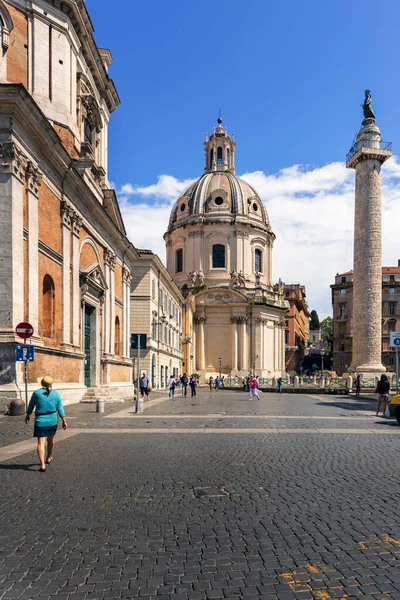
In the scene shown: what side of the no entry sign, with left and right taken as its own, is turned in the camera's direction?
front

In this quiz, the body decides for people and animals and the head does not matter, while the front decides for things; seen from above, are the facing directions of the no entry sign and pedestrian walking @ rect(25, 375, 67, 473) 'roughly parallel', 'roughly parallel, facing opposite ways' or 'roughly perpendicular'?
roughly parallel, facing opposite ways

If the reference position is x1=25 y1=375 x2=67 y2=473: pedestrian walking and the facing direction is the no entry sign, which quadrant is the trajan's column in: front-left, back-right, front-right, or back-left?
front-right

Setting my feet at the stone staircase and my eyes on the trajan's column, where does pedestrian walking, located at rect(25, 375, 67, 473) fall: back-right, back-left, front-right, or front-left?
back-right

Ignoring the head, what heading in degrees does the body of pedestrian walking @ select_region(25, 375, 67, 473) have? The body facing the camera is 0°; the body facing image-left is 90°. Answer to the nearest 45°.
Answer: approximately 180°

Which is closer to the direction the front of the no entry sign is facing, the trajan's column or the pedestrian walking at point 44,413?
the pedestrian walking

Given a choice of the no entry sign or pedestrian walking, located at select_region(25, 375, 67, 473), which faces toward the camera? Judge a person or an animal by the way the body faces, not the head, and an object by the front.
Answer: the no entry sign

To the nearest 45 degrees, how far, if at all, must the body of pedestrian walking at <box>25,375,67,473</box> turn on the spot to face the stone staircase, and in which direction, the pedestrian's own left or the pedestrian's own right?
0° — they already face it

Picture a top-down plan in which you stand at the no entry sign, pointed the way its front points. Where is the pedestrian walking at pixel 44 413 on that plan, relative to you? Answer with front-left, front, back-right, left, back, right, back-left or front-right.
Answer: front

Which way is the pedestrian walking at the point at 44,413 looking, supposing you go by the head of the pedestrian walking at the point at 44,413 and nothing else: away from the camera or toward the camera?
away from the camera

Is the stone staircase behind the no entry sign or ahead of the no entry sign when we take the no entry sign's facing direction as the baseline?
behind
